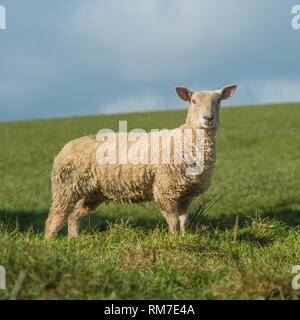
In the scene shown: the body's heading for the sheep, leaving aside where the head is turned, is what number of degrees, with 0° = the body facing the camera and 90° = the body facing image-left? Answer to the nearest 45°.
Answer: approximately 270°
